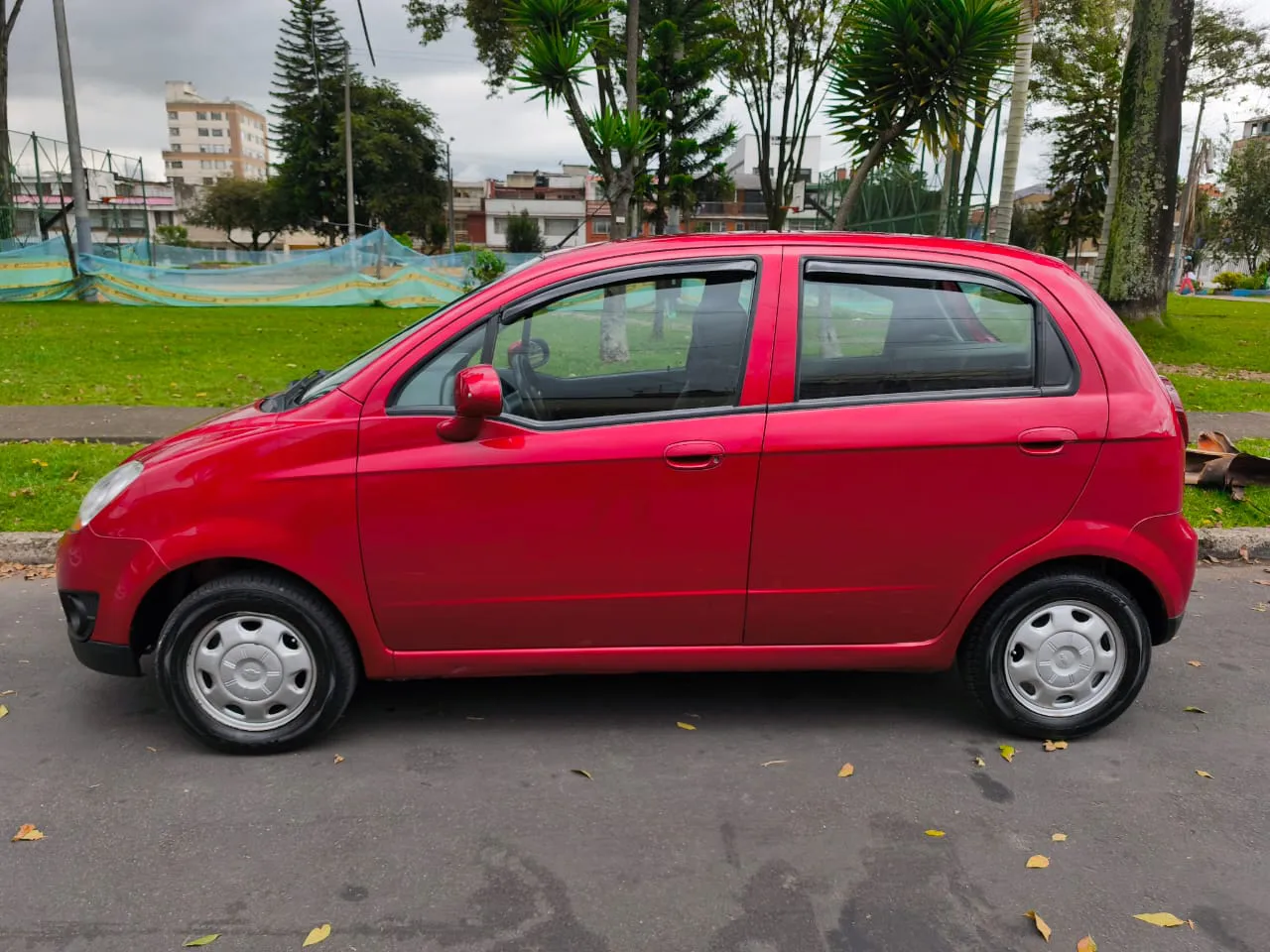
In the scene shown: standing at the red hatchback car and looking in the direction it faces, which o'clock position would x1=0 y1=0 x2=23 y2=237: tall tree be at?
The tall tree is roughly at 2 o'clock from the red hatchback car.

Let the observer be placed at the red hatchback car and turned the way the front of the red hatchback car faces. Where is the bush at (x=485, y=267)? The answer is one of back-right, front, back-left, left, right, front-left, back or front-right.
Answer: right

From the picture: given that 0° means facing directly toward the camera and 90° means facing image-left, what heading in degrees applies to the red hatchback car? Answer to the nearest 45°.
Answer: approximately 90°

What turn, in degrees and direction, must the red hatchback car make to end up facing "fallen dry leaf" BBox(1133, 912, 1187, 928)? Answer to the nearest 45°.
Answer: approximately 135° to its left

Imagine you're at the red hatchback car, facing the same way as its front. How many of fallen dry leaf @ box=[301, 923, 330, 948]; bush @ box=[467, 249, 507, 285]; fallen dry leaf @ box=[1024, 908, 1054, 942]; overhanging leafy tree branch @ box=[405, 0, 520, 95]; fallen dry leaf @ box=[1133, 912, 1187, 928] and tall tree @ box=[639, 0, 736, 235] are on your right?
3

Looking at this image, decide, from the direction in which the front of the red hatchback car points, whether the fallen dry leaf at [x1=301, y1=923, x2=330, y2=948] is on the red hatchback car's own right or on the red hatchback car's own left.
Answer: on the red hatchback car's own left

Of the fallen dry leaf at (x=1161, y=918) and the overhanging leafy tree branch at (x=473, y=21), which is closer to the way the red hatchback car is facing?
the overhanging leafy tree branch

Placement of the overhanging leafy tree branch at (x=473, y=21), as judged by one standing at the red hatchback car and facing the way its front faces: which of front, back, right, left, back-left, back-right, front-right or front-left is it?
right

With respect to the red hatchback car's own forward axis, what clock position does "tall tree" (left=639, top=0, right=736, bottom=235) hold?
The tall tree is roughly at 3 o'clock from the red hatchback car.

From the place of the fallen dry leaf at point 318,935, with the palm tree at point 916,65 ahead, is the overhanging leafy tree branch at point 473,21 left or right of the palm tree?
left

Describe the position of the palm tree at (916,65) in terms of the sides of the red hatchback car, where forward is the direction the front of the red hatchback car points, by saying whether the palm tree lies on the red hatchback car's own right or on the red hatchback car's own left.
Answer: on the red hatchback car's own right

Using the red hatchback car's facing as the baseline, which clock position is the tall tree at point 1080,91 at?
The tall tree is roughly at 4 o'clock from the red hatchback car.
